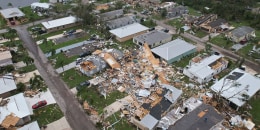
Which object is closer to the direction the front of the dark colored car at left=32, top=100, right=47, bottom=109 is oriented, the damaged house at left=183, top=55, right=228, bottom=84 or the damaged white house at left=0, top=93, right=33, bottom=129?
the damaged white house

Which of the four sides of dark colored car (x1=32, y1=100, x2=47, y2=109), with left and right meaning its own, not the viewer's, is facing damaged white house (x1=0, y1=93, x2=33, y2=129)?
front

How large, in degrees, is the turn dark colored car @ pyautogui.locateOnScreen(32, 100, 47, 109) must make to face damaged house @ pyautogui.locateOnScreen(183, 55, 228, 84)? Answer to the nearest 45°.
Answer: approximately 135° to its left

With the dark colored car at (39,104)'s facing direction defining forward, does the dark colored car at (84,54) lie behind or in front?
behind

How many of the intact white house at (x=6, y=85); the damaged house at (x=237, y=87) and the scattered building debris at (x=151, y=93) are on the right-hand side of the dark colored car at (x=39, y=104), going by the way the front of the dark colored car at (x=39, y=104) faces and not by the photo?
1

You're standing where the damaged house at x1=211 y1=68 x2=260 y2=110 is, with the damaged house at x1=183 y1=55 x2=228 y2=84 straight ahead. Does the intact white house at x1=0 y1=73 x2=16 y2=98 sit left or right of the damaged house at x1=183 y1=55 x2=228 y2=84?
left

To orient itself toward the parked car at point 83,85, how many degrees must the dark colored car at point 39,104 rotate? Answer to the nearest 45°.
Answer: approximately 135° to its left

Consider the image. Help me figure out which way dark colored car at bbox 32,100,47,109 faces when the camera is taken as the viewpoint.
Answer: facing the viewer and to the left of the viewer
